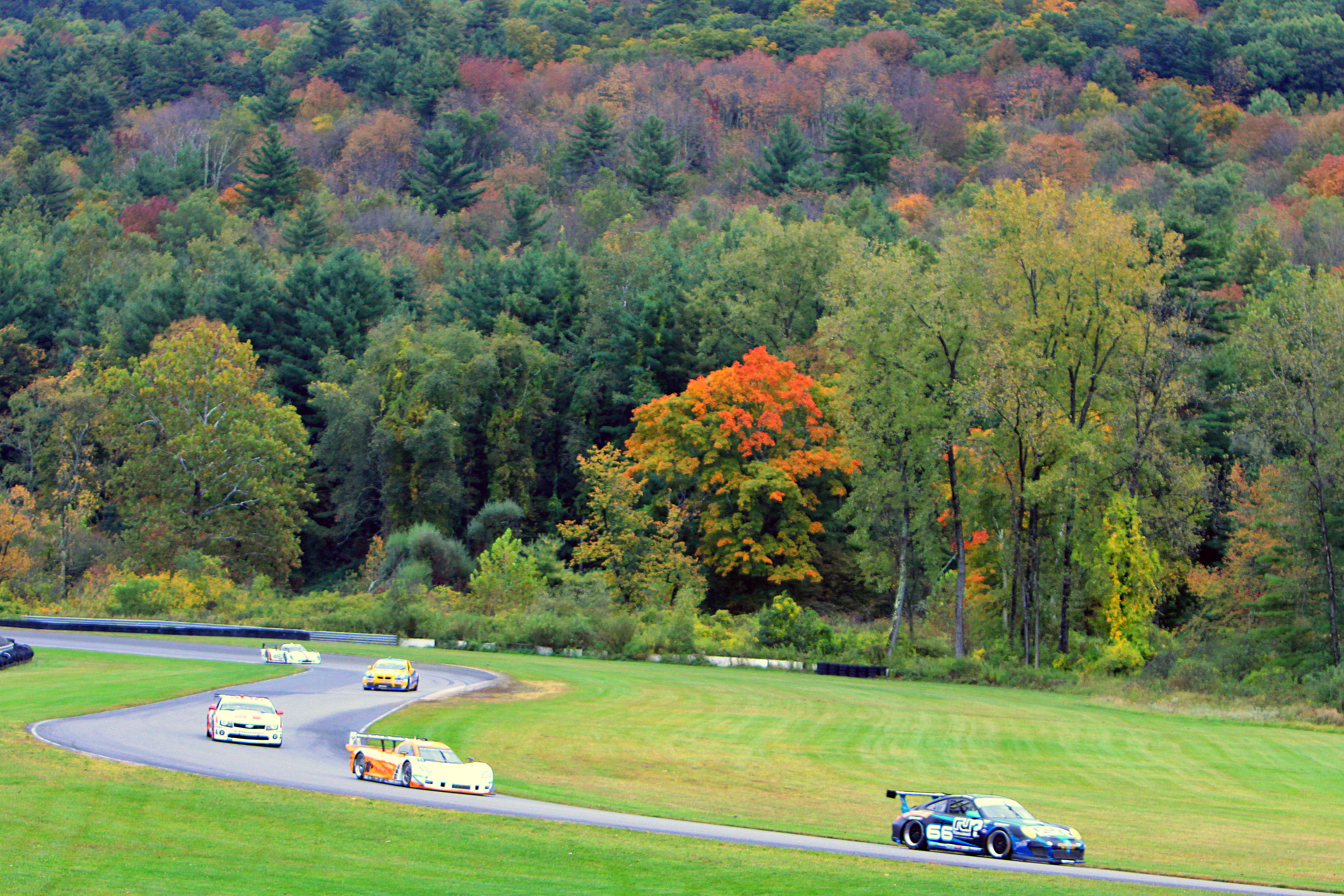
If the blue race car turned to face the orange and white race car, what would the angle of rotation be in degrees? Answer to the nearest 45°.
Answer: approximately 135° to its right

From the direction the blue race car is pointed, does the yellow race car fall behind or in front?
behind

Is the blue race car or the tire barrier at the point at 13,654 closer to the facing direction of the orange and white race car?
the blue race car

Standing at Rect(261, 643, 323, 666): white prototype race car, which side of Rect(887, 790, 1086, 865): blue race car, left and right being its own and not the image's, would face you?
back

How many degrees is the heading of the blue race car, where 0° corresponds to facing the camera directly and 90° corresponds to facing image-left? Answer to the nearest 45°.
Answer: approximately 315°

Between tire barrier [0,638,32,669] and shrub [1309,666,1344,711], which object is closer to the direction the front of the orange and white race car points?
the shrub

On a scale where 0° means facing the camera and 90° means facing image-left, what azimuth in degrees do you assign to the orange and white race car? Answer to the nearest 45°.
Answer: approximately 315°
